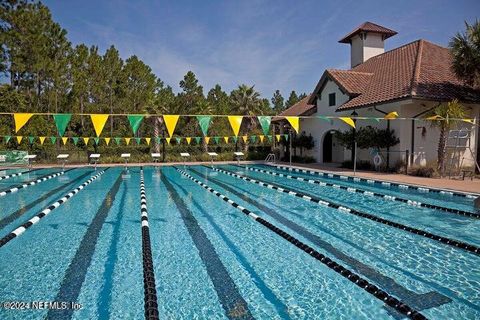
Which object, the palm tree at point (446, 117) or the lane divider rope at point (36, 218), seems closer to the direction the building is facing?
the lane divider rope

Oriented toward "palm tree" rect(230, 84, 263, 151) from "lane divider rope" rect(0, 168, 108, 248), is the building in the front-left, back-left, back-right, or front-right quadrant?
front-right

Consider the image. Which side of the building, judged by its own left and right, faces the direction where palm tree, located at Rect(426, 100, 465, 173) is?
left

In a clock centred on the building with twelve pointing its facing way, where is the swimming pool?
The swimming pool is roughly at 11 o'clock from the building.

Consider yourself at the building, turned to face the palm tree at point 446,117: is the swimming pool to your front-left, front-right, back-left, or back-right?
front-right

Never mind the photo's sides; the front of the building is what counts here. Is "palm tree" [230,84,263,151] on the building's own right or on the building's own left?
on the building's own right

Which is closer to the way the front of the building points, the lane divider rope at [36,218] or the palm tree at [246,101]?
the lane divider rope

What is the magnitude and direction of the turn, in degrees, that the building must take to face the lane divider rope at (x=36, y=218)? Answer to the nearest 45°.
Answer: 0° — it already faces it

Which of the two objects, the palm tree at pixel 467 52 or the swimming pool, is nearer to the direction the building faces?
the swimming pool

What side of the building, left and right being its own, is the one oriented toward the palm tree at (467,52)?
left

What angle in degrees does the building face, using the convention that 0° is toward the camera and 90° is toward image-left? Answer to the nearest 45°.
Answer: approximately 45°
